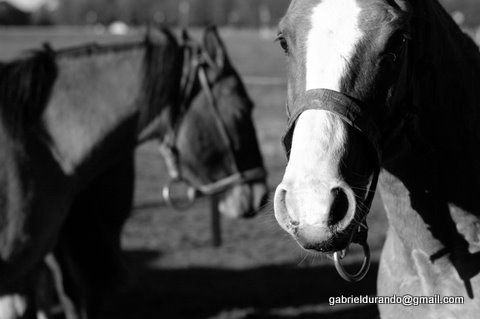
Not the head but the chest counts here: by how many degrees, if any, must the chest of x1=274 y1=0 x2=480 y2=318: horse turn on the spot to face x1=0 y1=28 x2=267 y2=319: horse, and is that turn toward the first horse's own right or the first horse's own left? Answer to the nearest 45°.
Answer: approximately 90° to the first horse's own right

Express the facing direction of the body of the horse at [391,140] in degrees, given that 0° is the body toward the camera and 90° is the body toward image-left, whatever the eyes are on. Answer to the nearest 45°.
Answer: approximately 45°

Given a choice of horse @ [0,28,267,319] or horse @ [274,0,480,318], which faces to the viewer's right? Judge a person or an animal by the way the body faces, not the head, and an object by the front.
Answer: horse @ [0,28,267,319]

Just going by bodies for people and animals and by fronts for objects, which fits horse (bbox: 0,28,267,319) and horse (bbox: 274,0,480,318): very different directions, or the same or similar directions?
very different directions

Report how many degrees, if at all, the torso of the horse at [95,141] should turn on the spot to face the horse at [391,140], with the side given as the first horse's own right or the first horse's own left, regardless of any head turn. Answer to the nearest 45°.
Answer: approximately 45° to the first horse's own right

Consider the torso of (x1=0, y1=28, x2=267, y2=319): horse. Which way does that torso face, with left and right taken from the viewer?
facing to the right of the viewer
